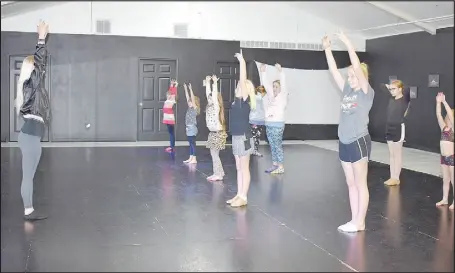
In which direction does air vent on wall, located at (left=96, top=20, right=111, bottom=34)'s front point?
toward the camera

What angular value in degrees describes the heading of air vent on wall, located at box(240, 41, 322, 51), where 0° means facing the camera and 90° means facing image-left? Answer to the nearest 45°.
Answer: approximately 0°
